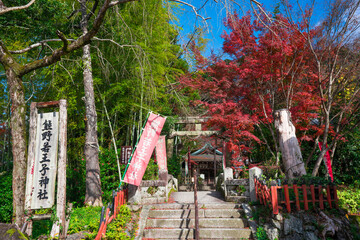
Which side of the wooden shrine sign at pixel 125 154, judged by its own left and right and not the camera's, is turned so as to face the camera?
front

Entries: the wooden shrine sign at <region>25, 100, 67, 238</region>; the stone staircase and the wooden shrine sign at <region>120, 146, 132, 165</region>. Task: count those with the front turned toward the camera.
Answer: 3

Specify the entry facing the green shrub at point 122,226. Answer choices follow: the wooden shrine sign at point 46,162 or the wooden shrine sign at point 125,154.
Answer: the wooden shrine sign at point 125,154

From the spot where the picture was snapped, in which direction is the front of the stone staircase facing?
facing the viewer

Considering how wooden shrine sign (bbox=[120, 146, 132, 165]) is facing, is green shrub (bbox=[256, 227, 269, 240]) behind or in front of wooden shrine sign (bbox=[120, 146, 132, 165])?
in front

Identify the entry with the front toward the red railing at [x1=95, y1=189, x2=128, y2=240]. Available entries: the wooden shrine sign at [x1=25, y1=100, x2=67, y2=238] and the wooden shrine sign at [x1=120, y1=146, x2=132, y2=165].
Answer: the wooden shrine sign at [x1=120, y1=146, x2=132, y2=165]

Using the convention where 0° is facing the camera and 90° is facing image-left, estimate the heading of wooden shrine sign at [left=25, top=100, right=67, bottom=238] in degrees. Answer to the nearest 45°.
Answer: approximately 0°

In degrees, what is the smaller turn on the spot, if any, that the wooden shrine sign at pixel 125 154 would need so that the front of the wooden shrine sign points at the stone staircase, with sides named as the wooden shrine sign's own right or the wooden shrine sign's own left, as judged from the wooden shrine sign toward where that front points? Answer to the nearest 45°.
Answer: approximately 45° to the wooden shrine sign's own left

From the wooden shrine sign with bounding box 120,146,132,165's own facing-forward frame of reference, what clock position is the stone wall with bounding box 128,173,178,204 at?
The stone wall is roughly at 11 o'clock from the wooden shrine sign.

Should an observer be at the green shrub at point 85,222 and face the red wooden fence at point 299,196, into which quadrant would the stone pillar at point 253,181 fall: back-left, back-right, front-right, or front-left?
front-left

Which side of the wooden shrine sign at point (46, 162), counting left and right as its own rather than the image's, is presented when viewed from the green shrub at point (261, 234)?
left

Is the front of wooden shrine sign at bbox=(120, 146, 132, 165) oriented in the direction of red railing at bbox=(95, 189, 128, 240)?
yes

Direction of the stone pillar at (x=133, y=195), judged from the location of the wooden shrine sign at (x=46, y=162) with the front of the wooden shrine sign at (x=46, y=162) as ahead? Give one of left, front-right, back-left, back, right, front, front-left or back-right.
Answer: back-left

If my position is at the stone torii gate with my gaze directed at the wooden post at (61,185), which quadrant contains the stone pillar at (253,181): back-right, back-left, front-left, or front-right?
front-left

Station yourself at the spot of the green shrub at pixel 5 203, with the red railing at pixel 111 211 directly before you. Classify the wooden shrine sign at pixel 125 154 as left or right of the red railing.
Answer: left
